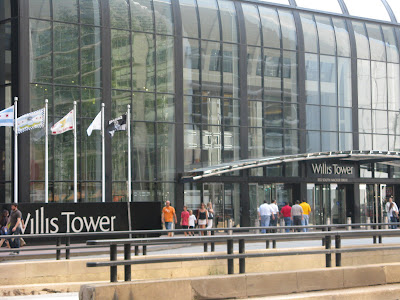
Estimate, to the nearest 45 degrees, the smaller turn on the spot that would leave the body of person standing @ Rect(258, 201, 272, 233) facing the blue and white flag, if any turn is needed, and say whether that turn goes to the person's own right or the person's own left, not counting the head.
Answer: approximately 135° to the person's own left

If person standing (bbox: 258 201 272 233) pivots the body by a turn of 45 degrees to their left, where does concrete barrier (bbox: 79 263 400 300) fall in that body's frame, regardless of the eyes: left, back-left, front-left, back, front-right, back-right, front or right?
back-left

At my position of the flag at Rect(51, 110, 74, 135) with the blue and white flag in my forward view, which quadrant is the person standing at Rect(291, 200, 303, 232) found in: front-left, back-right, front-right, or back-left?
back-left

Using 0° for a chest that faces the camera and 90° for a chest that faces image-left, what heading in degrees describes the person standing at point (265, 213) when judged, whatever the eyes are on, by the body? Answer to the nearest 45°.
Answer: approximately 180°

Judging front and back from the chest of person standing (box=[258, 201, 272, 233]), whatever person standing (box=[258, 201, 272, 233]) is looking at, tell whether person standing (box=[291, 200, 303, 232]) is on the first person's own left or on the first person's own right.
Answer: on the first person's own right

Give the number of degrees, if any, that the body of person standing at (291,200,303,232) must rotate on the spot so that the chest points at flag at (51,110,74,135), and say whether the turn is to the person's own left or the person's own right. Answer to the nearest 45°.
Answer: approximately 135° to the person's own left

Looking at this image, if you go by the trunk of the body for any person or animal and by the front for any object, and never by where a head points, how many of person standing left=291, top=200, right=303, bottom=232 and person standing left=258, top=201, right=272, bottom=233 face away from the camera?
2
